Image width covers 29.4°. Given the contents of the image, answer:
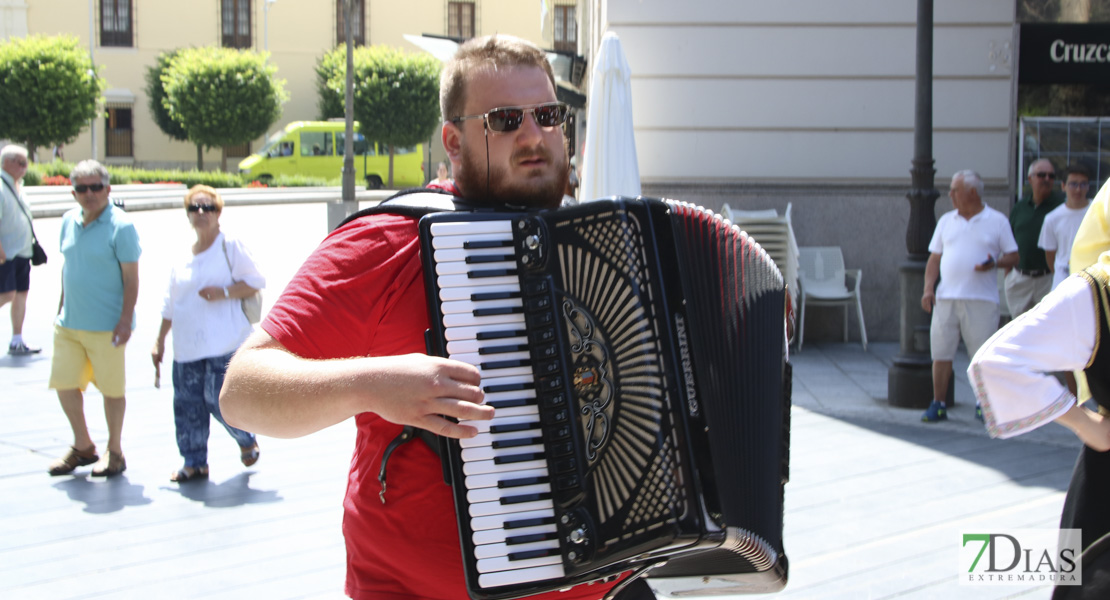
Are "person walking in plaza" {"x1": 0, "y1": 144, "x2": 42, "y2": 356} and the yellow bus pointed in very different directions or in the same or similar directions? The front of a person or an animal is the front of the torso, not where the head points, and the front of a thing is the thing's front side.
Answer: very different directions

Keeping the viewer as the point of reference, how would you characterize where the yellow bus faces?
facing to the left of the viewer

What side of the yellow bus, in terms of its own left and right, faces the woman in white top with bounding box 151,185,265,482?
left

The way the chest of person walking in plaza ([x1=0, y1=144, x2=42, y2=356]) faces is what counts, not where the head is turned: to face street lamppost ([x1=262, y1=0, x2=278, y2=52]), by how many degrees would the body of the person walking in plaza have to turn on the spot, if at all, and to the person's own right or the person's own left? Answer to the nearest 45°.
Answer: approximately 90° to the person's own left

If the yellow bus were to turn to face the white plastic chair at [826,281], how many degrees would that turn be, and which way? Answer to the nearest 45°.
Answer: approximately 90° to its left

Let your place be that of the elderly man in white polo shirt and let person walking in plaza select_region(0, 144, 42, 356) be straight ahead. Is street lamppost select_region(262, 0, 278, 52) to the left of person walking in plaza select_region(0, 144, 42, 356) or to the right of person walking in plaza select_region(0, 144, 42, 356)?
right

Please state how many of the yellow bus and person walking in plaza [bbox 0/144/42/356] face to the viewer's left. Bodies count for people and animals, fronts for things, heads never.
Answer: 1
